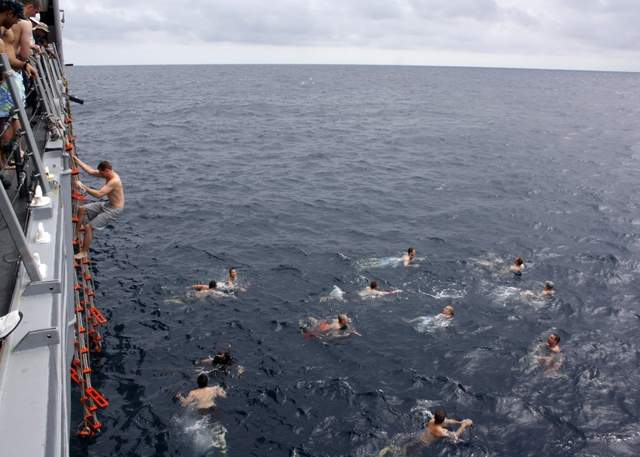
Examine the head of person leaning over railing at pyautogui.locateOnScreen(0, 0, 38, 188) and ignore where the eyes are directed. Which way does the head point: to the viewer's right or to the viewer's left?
to the viewer's right

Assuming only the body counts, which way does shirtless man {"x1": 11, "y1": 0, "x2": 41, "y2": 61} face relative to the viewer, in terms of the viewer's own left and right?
facing to the right of the viewer

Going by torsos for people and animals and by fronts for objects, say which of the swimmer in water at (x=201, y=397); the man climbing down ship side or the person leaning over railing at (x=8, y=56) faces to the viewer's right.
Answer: the person leaning over railing

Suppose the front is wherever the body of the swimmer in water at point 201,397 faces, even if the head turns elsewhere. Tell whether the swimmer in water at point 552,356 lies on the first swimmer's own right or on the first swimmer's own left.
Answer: on the first swimmer's own right

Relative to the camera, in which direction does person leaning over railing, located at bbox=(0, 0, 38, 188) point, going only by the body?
to the viewer's right

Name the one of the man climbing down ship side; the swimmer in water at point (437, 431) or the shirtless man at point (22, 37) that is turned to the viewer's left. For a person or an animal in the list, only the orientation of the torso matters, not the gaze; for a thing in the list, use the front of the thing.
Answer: the man climbing down ship side

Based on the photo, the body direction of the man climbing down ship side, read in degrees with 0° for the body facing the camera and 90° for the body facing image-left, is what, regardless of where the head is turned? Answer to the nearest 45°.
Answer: approximately 90°

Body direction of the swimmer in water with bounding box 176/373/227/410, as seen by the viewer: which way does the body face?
away from the camera

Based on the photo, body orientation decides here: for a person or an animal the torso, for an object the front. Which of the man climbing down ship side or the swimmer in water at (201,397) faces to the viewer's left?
the man climbing down ship side

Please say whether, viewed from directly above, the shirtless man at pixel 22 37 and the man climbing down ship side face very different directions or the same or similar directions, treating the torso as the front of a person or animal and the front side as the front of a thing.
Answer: very different directions

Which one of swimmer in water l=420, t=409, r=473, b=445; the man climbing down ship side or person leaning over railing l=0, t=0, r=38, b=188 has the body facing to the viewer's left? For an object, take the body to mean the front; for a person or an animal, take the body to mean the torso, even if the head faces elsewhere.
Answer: the man climbing down ship side

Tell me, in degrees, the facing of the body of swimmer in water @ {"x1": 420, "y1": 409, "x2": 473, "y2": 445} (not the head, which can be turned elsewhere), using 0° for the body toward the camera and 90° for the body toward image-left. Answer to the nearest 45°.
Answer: approximately 225°
